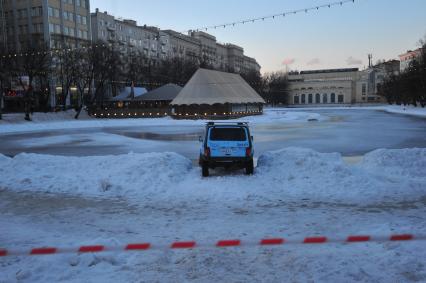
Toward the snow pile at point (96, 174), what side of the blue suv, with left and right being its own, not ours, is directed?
left

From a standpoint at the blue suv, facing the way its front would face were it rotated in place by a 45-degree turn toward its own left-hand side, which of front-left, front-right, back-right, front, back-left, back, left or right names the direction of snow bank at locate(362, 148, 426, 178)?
back-right

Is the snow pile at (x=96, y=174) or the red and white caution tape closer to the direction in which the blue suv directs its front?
the snow pile

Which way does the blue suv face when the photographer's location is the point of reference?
facing away from the viewer

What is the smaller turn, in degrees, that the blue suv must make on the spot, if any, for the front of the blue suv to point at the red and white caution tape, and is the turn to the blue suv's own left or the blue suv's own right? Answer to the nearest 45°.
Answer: approximately 180°
